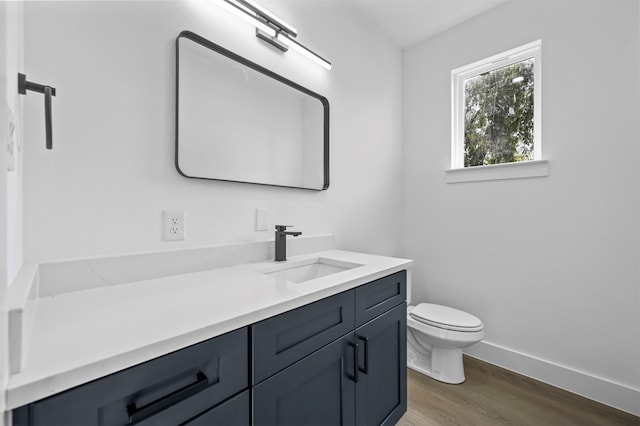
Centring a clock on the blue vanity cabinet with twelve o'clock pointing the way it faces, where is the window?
The window is roughly at 9 o'clock from the blue vanity cabinet.

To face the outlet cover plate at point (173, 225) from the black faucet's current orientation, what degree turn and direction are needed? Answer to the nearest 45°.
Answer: approximately 90° to its right

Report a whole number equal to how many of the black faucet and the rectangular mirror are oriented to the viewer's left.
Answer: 0

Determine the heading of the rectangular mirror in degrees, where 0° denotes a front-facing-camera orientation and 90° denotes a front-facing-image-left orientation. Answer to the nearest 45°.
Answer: approximately 315°

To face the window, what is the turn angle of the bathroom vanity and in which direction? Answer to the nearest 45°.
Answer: approximately 45° to its left

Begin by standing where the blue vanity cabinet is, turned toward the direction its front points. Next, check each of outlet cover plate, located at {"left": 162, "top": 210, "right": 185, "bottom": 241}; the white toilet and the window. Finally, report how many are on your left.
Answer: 2

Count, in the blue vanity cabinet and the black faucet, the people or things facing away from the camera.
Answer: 0
